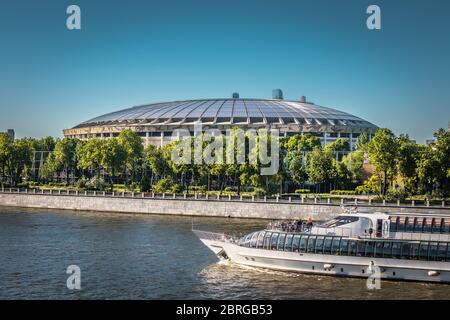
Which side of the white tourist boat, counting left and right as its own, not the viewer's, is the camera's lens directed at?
left
